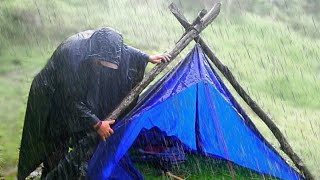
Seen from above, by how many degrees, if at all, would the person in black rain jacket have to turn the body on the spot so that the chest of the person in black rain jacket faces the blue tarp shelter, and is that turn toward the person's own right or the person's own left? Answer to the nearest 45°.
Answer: approximately 45° to the person's own left

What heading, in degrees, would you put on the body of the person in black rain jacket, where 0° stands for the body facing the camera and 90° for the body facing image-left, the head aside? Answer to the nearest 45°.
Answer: approximately 315°
